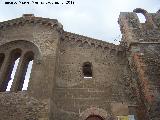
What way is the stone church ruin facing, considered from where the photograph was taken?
facing the viewer
